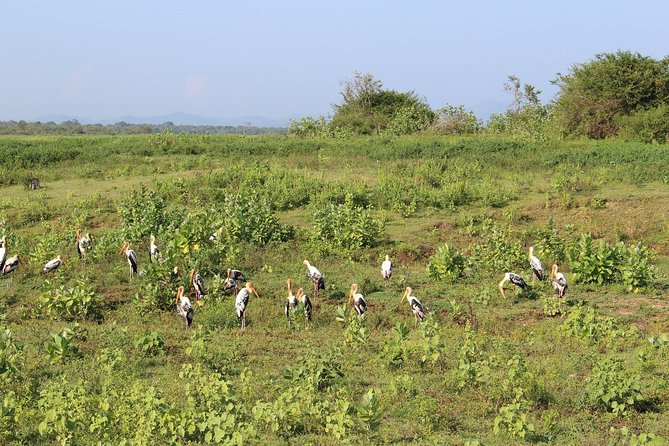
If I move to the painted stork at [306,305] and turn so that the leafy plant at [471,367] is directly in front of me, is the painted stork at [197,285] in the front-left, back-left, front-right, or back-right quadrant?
back-right

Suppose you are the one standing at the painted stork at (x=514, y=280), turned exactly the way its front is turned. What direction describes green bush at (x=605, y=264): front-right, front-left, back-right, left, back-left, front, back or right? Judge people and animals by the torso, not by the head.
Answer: back-right

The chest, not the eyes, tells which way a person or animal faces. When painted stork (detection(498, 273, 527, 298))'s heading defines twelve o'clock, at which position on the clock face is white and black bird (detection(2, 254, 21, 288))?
The white and black bird is roughly at 12 o'clock from the painted stork.

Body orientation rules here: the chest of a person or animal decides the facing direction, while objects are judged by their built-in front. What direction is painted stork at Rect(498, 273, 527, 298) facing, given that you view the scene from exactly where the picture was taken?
facing to the left of the viewer

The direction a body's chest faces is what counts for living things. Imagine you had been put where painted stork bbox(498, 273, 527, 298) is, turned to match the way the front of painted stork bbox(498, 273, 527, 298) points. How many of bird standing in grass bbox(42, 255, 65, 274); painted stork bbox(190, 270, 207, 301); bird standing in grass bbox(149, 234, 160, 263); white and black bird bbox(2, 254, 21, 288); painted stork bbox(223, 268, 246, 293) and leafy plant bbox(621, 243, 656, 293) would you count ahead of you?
5

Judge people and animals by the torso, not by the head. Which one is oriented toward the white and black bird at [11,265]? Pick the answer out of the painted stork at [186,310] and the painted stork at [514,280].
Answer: the painted stork at [514,280]

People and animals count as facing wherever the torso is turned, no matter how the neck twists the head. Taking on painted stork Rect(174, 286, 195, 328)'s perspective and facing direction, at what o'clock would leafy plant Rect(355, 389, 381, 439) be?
The leafy plant is roughly at 10 o'clock from the painted stork.

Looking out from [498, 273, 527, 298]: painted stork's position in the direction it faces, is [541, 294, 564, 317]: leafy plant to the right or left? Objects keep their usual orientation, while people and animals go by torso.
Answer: on its left

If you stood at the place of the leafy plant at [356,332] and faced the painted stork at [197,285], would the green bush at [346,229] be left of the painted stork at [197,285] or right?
right
